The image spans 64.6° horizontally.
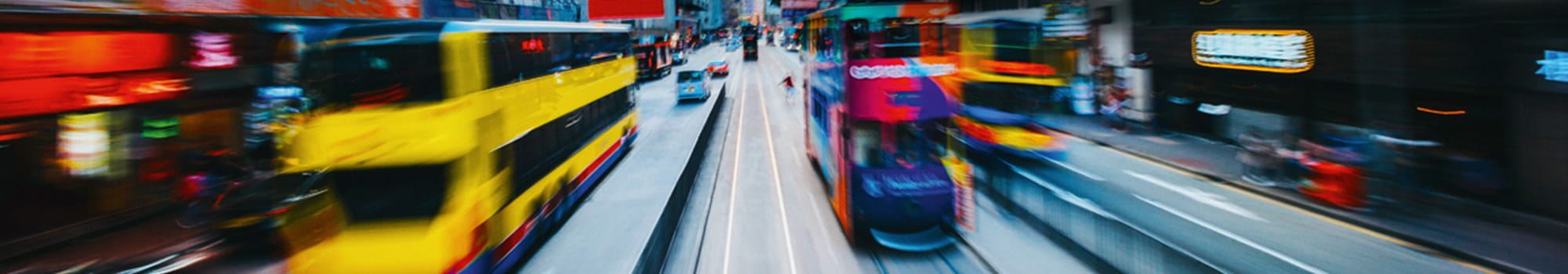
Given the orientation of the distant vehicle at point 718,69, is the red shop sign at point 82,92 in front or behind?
behind

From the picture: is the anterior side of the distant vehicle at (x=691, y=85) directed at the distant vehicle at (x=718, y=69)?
yes

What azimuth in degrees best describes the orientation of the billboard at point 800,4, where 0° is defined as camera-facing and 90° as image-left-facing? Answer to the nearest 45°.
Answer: approximately 0°

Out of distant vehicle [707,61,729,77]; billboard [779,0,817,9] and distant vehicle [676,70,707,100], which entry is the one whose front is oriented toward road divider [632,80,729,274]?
the billboard

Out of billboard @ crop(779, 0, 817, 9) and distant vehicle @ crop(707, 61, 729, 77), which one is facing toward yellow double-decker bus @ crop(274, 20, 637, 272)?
the billboard

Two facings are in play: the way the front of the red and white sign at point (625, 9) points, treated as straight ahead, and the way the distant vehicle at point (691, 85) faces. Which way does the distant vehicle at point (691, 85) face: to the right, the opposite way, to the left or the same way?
the opposite way

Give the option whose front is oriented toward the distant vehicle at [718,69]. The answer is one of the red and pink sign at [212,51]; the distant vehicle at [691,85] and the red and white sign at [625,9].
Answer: the distant vehicle at [691,85]

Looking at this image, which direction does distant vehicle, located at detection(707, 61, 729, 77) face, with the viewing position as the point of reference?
facing away from the viewer

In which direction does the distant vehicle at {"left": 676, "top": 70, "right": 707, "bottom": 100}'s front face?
away from the camera

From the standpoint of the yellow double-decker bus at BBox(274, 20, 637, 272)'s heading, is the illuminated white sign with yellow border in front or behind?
in front

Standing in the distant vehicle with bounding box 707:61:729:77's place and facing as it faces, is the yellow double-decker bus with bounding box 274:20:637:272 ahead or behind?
behind
